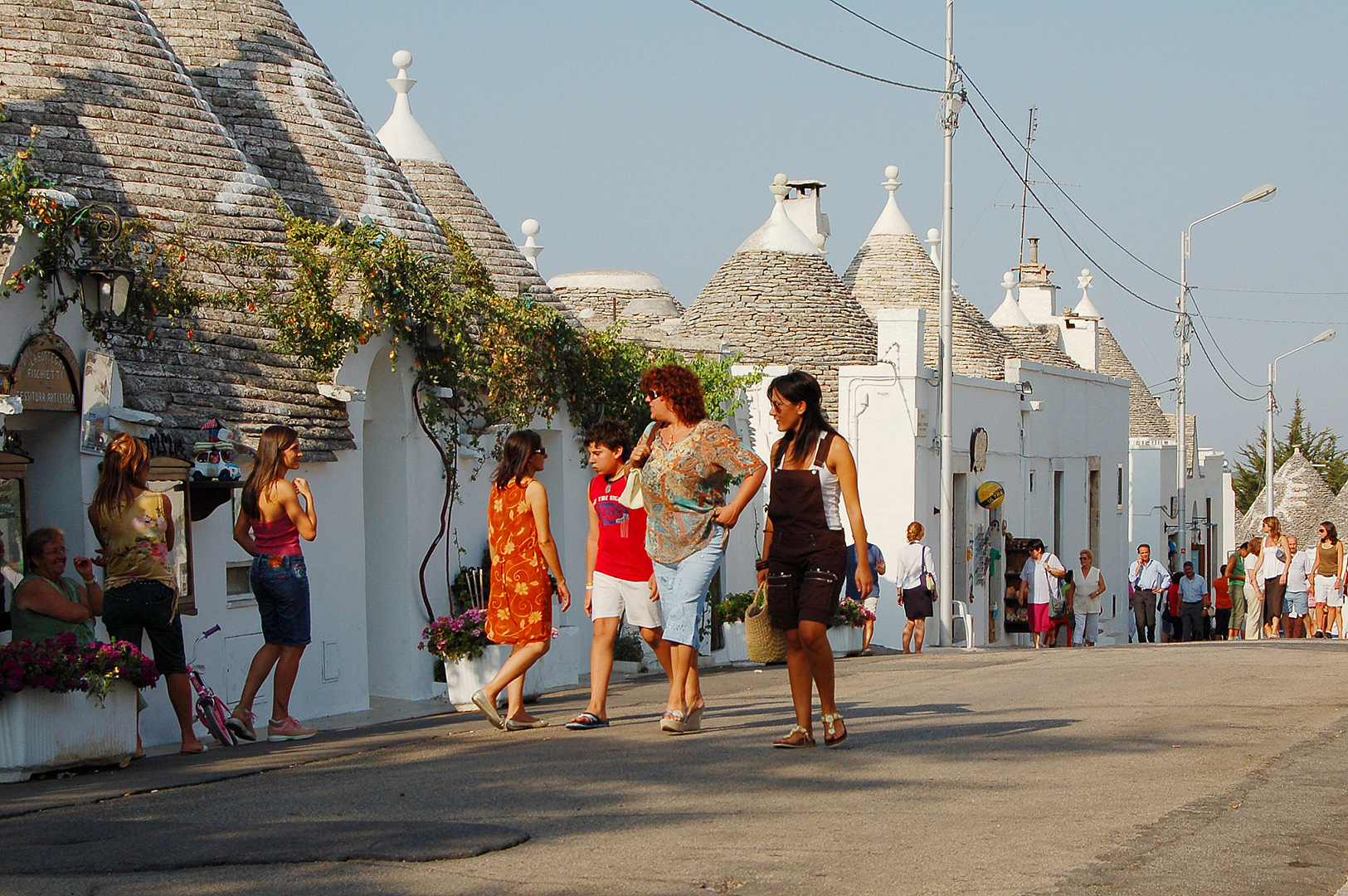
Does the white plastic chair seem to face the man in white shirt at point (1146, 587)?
no

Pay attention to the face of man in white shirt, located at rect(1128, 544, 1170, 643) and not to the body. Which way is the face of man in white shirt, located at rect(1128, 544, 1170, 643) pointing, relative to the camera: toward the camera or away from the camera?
toward the camera

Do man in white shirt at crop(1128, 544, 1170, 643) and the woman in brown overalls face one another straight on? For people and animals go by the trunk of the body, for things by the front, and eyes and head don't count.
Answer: no

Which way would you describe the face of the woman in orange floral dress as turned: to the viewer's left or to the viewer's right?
to the viewer's right

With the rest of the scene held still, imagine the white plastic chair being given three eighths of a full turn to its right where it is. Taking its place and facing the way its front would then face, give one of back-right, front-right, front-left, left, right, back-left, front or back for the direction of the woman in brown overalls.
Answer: left

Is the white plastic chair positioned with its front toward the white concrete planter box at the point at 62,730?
no

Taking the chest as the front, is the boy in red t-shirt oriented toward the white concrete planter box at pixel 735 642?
no

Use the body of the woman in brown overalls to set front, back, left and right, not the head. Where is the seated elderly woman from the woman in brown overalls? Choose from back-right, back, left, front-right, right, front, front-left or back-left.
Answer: front-right

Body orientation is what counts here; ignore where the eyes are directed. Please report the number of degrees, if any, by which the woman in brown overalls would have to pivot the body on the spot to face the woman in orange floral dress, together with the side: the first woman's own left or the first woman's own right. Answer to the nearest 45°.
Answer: approximately 90° to the first woman's own right

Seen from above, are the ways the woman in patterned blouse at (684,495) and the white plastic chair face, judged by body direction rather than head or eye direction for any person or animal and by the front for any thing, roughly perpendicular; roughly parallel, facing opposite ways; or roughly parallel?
roughly perpendicular

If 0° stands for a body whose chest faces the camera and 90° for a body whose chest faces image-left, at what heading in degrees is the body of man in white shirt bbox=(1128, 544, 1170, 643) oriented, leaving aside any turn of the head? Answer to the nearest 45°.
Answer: approximately 0°

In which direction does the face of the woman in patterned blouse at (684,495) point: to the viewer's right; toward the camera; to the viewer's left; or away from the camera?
to the viewer's left

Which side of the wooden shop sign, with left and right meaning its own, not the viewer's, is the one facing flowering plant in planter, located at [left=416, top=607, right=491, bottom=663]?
left
